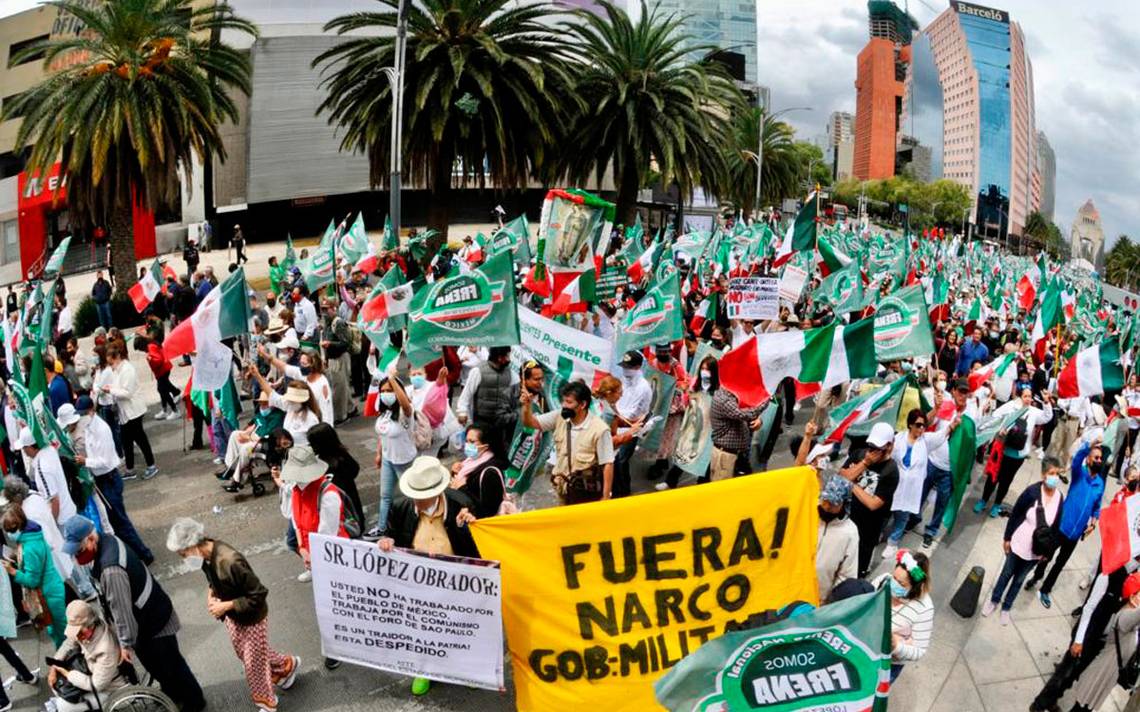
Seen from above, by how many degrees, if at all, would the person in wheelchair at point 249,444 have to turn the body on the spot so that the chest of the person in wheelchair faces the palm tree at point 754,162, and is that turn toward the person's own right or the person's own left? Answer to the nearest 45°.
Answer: approximately 180°

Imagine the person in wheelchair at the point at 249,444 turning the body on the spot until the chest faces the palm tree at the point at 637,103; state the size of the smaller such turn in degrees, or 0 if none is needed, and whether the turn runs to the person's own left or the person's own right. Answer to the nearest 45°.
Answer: approximately 180°

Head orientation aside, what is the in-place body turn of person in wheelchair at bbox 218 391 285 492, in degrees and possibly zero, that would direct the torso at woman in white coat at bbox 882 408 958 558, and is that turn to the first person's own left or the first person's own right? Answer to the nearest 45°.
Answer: approximately 90° to the first person's own left

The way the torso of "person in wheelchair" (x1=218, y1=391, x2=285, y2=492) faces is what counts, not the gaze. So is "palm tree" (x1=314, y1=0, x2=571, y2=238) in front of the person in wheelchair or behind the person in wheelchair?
behind

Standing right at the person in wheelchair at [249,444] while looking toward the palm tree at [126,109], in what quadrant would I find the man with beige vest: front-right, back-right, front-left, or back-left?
back-right
